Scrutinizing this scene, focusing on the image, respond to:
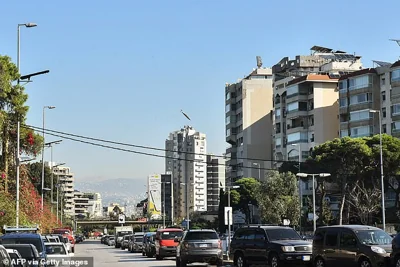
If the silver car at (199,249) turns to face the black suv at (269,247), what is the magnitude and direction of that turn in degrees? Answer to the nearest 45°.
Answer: approximately 135° to its right

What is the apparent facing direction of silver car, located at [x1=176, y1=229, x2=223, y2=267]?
away from the camera
